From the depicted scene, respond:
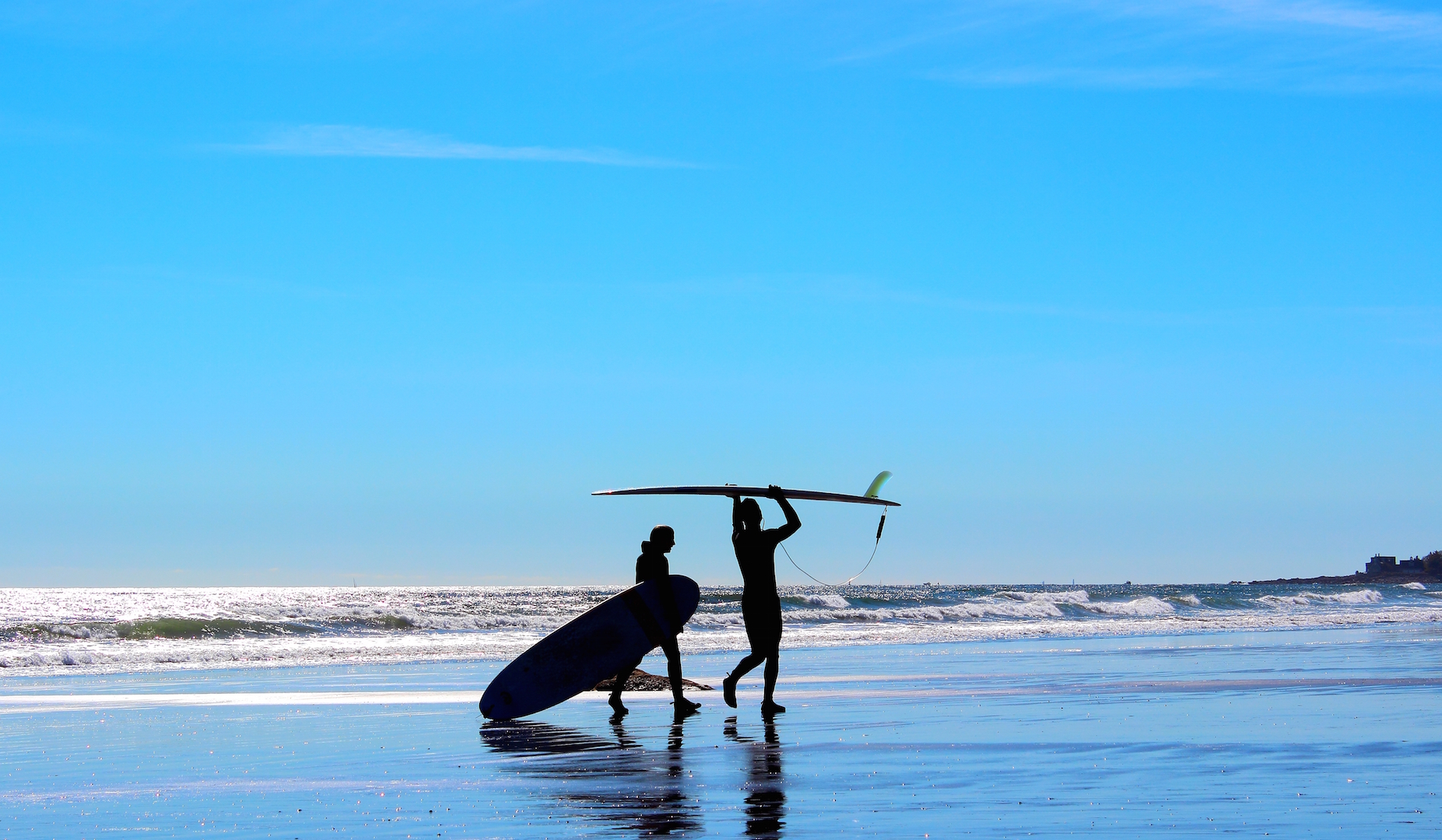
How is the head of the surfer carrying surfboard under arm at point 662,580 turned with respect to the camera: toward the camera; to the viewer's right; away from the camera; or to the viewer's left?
to the viewer's right

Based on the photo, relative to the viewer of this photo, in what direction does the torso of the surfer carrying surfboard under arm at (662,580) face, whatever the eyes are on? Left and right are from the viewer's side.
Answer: facing to the right of the viewer
